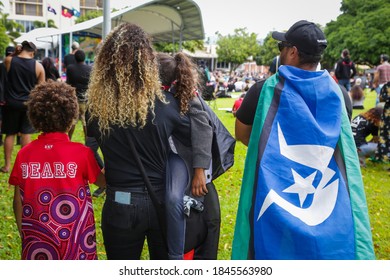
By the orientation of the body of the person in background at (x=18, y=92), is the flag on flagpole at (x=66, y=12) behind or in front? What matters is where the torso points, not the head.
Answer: in front

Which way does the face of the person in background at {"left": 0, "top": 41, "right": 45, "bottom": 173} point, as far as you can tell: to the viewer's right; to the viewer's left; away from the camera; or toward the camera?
away from the camera

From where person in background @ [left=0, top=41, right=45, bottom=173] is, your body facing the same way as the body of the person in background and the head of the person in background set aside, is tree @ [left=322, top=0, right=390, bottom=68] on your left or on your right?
on your right

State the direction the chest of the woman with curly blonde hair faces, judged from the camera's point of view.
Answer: away from the camera

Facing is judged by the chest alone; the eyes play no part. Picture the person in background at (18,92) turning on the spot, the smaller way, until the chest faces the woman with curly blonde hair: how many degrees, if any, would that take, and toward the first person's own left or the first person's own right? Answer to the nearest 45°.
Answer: approximately 180°

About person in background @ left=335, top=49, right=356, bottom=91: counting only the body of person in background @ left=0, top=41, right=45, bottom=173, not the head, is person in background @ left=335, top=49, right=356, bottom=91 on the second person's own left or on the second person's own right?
on the second person's own right

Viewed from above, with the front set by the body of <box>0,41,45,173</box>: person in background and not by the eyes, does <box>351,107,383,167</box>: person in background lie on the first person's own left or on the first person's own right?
on the first person's own right

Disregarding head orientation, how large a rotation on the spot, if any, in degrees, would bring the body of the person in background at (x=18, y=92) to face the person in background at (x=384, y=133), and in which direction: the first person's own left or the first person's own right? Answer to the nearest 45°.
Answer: approximately 90° to the first person's own right

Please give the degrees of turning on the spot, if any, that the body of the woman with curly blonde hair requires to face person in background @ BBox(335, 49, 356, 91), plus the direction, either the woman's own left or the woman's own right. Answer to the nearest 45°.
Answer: approximately 45° to the woman's own right

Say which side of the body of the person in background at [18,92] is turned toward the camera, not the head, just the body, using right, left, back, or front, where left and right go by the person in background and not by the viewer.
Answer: back

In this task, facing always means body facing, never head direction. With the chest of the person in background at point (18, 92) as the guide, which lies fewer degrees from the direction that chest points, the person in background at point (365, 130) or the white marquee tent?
the white marquee tent

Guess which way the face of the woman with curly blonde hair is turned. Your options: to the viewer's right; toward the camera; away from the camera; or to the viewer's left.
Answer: away from the camera

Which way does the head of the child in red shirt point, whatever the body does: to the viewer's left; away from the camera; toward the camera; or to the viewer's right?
away from the camera

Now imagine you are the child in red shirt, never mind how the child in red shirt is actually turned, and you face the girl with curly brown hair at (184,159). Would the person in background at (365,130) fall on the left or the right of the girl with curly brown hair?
left

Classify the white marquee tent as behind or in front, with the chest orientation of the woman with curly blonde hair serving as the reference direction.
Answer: in front
